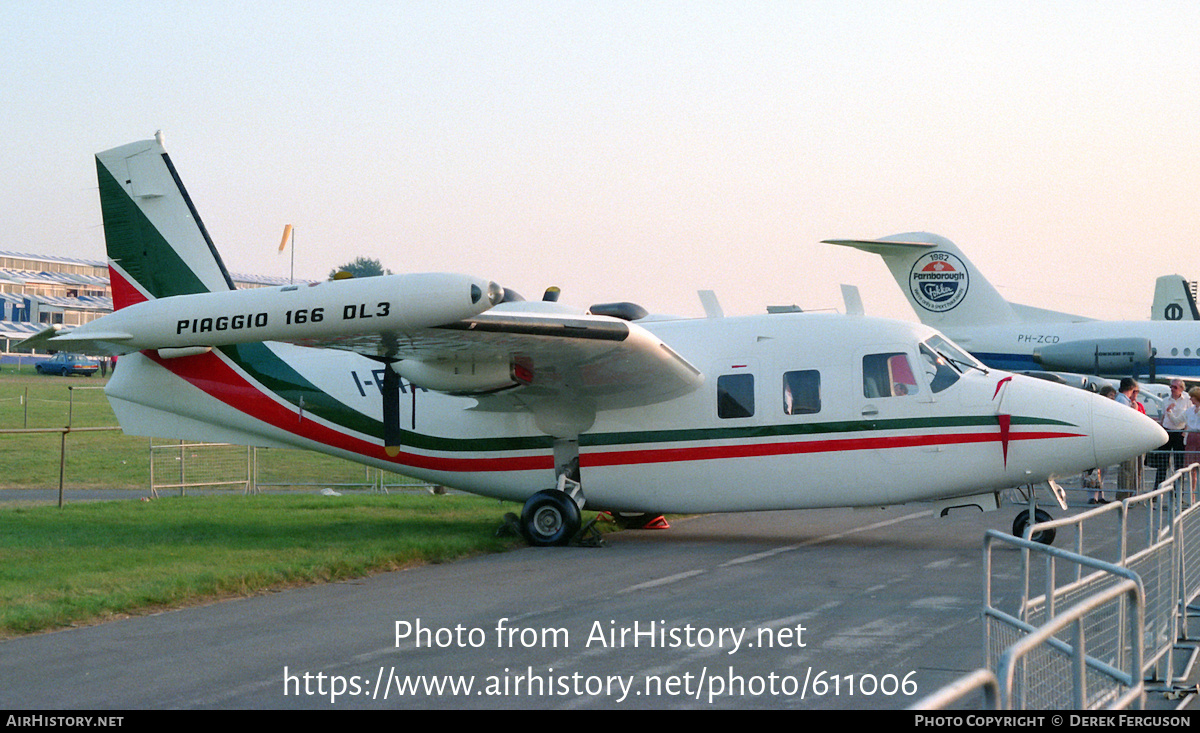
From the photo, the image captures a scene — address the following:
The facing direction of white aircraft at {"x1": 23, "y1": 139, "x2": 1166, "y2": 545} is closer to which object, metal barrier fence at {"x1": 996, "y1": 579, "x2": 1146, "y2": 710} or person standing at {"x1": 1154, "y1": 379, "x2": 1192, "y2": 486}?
the person standing

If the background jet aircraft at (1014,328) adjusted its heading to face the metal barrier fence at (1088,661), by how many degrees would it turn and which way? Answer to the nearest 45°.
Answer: approximately 90° to its right

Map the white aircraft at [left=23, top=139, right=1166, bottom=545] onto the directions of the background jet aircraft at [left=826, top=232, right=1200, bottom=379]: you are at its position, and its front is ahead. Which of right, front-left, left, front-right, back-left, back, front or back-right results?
right

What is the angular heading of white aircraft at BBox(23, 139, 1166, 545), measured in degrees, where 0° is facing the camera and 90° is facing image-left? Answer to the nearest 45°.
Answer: approximately 270°

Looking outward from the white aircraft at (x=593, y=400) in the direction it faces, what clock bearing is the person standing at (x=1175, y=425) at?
The person standing is roughly at 11 o'clock from the white aircraft.

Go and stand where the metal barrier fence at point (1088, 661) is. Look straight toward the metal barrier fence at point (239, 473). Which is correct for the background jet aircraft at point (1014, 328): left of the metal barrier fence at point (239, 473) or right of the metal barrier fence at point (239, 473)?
right

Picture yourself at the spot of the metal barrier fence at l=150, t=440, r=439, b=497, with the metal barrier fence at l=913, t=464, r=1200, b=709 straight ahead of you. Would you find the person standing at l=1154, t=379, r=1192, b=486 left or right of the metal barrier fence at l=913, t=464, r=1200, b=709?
left

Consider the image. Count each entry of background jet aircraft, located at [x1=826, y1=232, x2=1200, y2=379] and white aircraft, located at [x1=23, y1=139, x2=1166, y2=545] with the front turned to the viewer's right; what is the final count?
2

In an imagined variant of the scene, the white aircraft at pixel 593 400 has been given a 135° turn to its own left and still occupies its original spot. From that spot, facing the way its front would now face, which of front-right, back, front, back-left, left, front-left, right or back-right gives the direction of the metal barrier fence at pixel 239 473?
front

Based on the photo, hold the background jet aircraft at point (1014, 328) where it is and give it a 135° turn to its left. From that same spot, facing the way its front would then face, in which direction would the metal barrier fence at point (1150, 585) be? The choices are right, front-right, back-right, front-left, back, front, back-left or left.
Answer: back-left

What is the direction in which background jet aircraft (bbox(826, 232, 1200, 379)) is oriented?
to the viewer's right

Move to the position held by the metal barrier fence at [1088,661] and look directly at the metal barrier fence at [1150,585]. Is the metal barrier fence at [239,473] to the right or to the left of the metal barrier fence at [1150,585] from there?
left

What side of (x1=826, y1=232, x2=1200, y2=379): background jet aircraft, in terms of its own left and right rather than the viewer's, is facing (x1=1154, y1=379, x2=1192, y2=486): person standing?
right

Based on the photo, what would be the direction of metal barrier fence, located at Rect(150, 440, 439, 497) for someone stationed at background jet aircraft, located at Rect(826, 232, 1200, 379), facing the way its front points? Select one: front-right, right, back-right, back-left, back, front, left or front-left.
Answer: back-right

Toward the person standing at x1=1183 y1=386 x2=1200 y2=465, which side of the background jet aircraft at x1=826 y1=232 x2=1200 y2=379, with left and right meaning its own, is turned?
right

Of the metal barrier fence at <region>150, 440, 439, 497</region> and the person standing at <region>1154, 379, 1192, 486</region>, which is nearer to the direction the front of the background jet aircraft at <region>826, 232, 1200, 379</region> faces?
the person standing

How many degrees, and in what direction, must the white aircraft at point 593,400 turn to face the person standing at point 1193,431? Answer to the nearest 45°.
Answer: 0° — it already faces them
